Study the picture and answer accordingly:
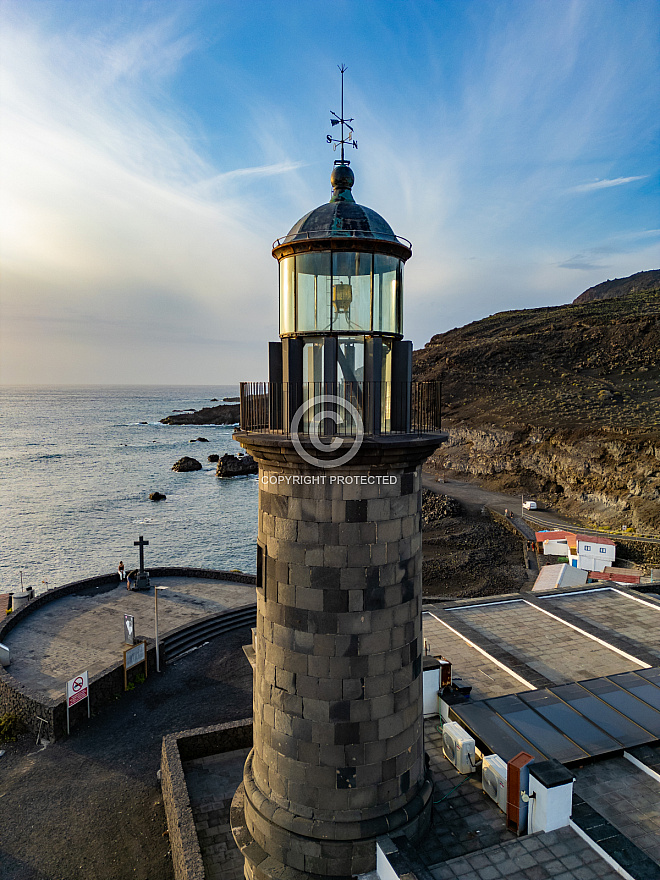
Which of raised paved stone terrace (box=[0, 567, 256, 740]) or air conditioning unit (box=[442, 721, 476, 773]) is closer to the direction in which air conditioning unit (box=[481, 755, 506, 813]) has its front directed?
the raised paved stone terrace

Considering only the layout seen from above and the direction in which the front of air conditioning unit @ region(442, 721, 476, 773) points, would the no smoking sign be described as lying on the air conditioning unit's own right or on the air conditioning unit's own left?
on the air conditioning unit's own right

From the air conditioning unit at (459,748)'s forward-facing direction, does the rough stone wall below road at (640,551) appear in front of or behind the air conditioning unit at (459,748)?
behind

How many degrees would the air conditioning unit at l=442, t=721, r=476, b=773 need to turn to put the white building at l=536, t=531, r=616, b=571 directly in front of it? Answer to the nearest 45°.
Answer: approximately 135° to its right

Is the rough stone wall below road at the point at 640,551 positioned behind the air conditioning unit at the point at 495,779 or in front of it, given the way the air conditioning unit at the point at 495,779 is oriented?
behind

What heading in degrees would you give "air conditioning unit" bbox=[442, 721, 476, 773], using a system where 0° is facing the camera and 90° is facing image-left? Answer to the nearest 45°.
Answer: approximately 45°

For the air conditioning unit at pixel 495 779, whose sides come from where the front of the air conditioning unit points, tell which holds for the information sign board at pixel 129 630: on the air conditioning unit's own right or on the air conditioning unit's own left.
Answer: on the air conditioning unit's own right

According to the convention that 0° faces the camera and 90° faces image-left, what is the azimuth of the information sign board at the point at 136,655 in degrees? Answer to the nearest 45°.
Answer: approximately 315°

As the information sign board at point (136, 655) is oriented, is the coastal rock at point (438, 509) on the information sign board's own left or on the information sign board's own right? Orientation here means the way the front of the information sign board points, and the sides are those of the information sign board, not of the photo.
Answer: on the information sign board's own left

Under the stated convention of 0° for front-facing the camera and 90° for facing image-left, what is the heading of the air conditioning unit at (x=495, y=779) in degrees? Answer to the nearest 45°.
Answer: approximately 45°
